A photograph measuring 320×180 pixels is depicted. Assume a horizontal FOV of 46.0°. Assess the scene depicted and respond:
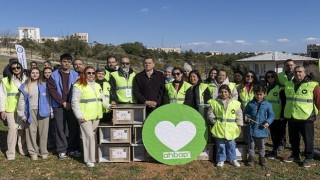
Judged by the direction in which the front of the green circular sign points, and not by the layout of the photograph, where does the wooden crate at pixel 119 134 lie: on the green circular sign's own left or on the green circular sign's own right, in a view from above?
on the green circular sign's own right

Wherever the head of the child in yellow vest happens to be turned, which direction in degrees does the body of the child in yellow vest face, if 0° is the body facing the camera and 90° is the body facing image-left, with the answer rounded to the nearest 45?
approximately 0°

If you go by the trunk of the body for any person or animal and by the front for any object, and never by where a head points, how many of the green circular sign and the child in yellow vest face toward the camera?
2

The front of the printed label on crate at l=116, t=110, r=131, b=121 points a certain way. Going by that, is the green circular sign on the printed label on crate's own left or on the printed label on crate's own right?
on the printed label on crate's own left

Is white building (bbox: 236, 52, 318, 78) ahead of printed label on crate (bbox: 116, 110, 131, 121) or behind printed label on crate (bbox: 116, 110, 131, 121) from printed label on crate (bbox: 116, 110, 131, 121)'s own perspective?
behind

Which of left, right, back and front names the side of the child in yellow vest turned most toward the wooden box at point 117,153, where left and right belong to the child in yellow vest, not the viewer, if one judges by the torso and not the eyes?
right

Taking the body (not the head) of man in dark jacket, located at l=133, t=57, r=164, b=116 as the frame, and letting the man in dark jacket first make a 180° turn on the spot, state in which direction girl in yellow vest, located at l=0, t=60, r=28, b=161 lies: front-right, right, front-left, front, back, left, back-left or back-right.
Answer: left

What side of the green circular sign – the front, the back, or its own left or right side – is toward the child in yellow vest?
left
